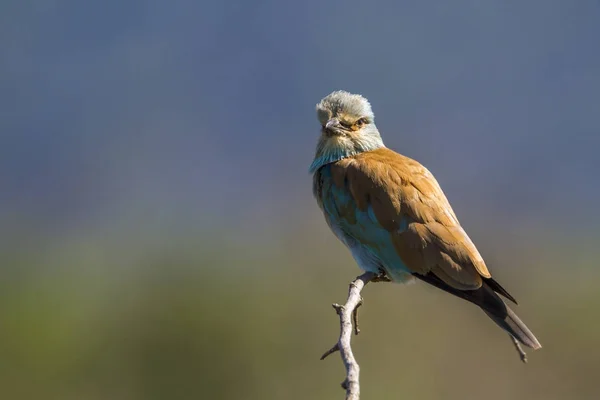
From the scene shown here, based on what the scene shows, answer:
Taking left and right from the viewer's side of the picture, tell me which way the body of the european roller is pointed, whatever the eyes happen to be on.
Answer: facing to the left of the viewer
